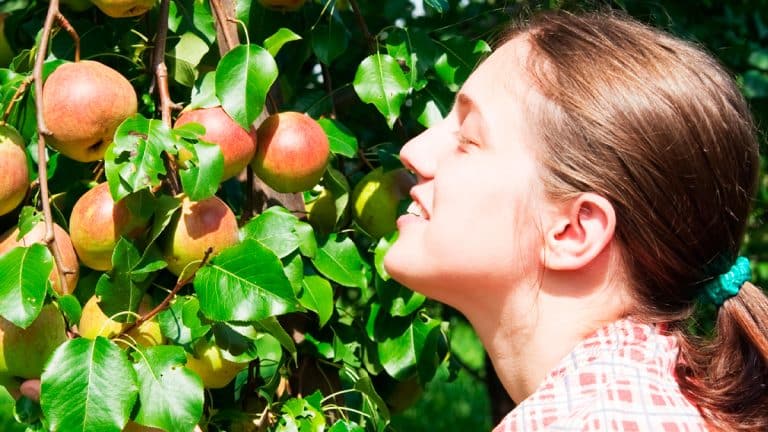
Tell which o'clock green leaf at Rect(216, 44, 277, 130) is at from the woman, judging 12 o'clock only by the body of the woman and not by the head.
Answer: The green leaf is roughly at 12 o'clock from the woman.

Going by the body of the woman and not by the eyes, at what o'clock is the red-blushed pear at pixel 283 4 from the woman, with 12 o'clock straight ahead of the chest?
The red-blushed pear is roughly at 1 o'clock from the woman.

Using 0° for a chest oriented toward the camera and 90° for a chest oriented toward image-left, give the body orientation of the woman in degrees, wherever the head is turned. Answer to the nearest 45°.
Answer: approximately 90°

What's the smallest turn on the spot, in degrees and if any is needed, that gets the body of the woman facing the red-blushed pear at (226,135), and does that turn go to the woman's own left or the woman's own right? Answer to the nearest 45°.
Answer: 0° — they already face it
